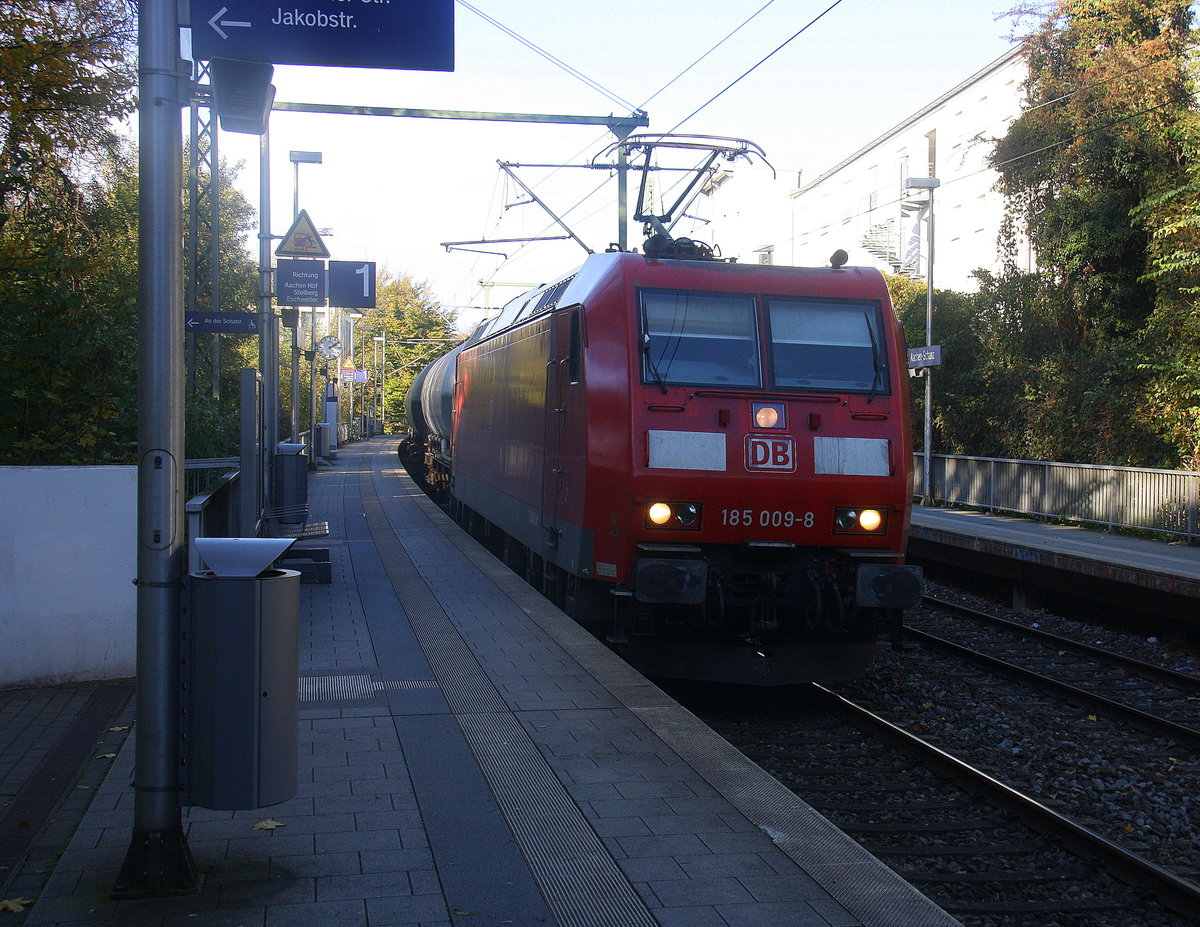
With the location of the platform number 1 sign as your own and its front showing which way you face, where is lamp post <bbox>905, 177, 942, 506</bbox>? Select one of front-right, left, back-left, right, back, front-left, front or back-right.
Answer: left

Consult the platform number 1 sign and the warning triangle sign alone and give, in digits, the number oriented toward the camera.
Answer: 2

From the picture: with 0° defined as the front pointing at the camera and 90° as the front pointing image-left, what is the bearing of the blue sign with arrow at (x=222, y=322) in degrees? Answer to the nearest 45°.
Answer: approximately 0°

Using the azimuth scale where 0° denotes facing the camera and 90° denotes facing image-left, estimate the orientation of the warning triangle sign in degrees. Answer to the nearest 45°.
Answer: approximately 0°

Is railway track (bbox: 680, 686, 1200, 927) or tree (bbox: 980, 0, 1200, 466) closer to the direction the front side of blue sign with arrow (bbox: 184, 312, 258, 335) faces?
the railway track

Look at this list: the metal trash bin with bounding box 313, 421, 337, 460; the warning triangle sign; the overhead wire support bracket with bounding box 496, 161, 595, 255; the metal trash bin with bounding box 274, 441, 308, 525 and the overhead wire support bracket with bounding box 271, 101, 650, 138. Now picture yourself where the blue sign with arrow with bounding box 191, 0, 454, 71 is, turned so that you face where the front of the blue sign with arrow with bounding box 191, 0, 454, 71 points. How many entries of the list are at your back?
5

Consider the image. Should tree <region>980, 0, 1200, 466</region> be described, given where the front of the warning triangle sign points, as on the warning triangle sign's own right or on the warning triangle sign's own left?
on the warning triangle sign's own left

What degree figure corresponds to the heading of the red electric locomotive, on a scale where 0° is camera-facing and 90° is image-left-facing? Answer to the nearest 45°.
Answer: approximately 315°

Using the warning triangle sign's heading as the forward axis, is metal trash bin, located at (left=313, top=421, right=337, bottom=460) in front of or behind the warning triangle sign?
behind
